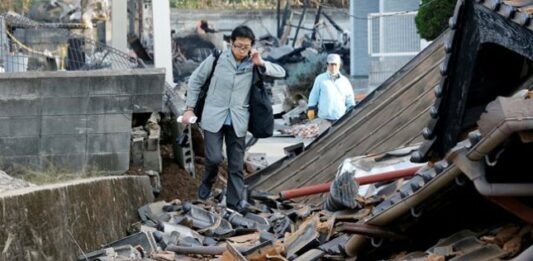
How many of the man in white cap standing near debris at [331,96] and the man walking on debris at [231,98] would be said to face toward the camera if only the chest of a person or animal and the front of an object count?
2

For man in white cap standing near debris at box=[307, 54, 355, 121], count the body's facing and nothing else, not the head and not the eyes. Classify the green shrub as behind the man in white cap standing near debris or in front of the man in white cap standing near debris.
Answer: behind

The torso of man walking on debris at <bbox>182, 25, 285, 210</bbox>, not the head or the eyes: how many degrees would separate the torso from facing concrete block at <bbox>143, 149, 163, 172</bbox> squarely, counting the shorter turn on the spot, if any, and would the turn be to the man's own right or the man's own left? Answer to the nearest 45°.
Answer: approximately 135° to the man's own right

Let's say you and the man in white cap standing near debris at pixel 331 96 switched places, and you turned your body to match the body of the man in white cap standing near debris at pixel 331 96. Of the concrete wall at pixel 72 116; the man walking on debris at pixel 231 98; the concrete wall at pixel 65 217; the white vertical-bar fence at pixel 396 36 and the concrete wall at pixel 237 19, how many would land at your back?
2

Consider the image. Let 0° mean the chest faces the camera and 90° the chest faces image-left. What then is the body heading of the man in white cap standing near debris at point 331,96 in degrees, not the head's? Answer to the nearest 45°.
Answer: approximately 0°

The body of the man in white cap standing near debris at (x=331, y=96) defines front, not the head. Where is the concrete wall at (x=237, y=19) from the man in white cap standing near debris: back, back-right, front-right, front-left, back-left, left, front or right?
back

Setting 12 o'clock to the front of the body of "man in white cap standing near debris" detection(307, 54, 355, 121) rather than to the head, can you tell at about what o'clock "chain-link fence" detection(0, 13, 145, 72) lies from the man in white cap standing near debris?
The chain-link fence is roughly at 3 o'clock from the man in white cap standing near debris.
